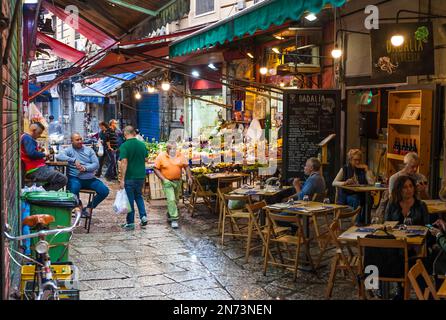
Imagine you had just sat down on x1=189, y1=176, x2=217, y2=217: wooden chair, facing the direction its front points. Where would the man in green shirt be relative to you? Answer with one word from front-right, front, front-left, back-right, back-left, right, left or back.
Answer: back-right

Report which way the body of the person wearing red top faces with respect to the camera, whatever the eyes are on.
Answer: to the viewer's right

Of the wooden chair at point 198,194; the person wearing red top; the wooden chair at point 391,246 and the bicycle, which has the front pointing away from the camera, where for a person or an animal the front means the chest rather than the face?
the wooden chair at point 391,246

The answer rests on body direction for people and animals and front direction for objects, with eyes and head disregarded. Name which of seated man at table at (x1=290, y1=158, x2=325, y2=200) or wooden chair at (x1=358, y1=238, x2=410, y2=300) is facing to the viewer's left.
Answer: the seated man at table

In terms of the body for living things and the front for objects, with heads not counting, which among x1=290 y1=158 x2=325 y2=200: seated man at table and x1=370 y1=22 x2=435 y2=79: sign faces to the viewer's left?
the seated man at table

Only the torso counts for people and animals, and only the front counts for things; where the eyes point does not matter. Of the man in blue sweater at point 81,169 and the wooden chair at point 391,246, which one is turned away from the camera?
the wooden chair

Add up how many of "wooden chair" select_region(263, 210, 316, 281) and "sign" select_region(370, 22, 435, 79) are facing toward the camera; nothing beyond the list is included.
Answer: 1

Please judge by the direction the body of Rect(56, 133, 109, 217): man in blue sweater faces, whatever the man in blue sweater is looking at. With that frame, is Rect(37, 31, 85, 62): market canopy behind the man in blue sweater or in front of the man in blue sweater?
behind

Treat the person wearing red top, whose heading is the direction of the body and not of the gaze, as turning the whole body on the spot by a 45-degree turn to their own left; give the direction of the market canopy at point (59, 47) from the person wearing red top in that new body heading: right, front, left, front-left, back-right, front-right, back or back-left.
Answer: front-left
